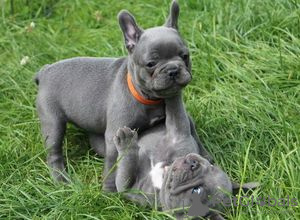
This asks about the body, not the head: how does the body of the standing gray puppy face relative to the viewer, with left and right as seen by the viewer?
facing the viewer and to the right of the viewer

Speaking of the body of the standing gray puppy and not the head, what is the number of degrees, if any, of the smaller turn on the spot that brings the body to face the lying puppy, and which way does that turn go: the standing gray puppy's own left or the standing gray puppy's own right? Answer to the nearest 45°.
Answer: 0° — it already faces it
